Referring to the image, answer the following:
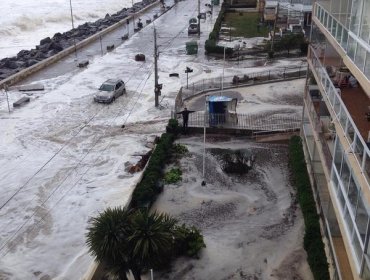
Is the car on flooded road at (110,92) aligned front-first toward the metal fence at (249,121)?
no

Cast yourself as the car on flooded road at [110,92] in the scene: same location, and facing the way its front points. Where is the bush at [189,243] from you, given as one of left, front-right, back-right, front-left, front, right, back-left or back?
front-left

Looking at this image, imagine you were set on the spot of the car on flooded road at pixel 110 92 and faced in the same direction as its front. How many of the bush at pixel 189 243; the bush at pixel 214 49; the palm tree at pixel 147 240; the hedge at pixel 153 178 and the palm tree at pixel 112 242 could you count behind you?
1

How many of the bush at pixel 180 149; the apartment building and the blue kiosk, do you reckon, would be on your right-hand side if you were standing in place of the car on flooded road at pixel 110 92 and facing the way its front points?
0

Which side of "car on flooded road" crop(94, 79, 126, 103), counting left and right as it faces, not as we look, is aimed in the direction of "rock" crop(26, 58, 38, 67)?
right

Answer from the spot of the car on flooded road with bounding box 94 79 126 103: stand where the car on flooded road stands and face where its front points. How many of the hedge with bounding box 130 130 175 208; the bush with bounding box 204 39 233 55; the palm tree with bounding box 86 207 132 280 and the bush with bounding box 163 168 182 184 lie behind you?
1

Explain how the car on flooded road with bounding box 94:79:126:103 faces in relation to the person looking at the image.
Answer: facing the viewer and to the left of the viewer

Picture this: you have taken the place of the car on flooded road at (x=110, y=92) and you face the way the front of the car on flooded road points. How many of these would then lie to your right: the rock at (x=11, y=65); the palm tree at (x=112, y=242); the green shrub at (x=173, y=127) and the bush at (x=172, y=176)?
1

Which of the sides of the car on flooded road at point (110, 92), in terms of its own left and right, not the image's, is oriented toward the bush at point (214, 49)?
back

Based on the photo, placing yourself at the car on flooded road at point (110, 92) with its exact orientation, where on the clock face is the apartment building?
The apartment building is roughly at 10 o'clock from the car on flooded road.

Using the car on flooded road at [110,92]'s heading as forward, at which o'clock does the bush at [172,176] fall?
The bush is roughly at 10 o'clock from the car on flooded road.

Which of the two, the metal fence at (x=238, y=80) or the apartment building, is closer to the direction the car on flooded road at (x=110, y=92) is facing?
the apartment building

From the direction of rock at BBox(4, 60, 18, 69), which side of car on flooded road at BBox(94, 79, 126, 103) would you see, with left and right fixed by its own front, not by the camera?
right

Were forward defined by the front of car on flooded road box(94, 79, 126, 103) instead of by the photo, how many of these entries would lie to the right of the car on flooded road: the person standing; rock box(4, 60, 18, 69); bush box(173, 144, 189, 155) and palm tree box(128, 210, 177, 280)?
1

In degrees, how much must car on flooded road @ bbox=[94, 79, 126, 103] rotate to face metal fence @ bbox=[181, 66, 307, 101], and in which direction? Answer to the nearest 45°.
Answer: approximately 135° to its left

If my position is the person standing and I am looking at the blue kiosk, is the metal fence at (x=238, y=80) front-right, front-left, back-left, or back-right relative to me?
front-left

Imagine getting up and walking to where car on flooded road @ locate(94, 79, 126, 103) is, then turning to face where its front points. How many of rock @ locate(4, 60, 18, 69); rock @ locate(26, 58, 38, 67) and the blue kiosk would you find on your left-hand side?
1

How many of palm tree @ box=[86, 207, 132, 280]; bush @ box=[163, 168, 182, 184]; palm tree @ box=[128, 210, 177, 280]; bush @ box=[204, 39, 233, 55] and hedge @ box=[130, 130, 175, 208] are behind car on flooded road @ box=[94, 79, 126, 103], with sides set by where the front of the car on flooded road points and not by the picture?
1

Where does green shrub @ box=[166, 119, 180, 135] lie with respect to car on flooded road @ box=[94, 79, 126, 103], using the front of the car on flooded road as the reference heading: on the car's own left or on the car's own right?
on the car's own left

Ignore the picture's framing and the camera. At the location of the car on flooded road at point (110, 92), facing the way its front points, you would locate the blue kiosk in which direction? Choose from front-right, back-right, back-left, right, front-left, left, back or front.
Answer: left

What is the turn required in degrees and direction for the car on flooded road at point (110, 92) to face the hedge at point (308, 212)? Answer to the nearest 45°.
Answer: approximately 45° to its left
